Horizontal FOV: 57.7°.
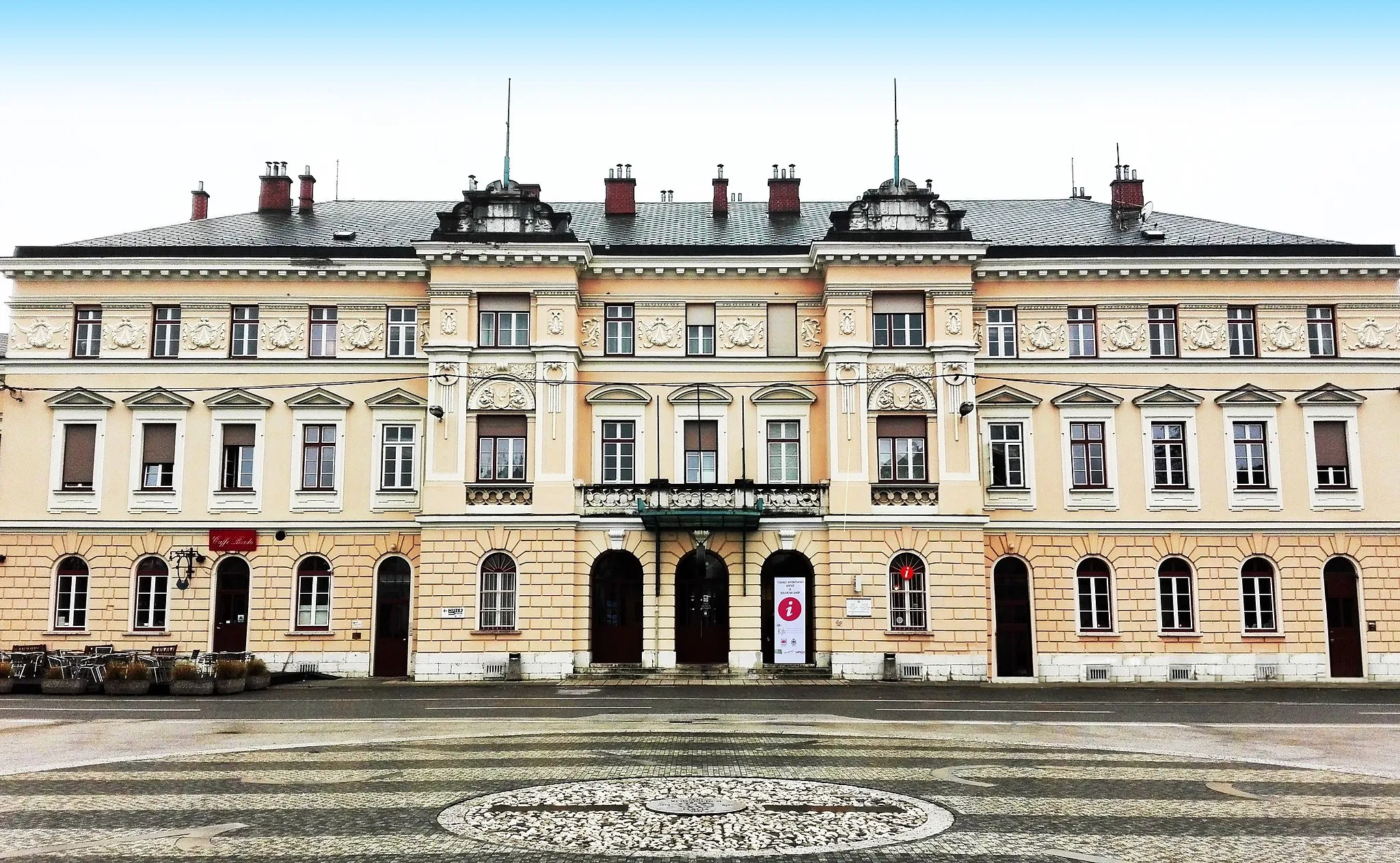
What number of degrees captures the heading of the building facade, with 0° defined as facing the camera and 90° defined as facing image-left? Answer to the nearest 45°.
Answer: approximately 0°
